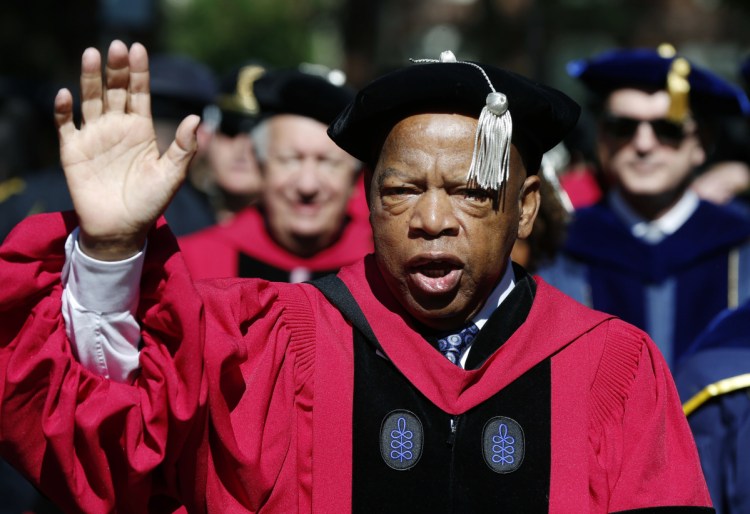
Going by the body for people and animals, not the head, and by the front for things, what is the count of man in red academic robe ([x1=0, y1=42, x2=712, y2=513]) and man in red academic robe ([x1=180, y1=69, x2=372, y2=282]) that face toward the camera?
2

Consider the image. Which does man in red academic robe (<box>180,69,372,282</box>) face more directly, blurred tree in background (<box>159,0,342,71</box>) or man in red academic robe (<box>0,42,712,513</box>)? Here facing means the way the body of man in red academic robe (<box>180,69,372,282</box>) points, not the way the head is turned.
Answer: the man in red academic robe

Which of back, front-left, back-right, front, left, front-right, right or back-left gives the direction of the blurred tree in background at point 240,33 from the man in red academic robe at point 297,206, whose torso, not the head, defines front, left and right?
back

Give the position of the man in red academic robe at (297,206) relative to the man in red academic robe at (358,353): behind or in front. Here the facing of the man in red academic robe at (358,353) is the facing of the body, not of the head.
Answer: behind

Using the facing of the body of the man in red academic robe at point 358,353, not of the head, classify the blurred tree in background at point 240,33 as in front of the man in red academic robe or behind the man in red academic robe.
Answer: behind

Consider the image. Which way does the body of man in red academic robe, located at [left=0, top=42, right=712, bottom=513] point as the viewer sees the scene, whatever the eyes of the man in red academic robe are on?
toward the camera

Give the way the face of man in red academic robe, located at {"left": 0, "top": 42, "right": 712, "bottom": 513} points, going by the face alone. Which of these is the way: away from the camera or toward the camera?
toward the camera

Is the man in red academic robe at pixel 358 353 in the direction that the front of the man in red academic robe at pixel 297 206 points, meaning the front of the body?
yes

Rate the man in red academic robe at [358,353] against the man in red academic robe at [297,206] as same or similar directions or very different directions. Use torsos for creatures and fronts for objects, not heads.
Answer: same or similar directions

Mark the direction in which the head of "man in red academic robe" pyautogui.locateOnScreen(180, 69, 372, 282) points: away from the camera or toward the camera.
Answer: toward the camera

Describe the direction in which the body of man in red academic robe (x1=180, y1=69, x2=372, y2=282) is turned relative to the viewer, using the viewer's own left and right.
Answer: facing the viewer
